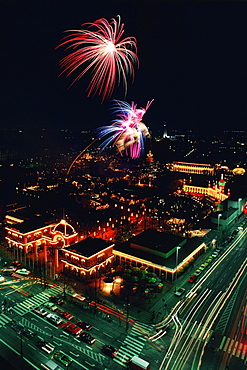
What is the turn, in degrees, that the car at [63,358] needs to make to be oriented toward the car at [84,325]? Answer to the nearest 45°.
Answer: approximately 90° to its left

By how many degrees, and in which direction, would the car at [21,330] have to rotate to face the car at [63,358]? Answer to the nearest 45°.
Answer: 0° — it already faces it

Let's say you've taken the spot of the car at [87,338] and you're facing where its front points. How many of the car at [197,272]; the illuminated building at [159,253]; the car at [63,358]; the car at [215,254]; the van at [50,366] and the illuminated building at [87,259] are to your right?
2

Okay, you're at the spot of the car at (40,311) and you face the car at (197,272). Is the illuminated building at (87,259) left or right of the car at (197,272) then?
left

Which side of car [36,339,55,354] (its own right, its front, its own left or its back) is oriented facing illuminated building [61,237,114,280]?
left
